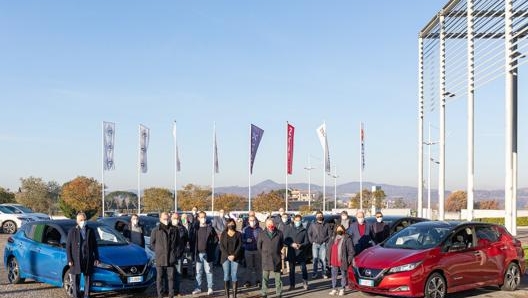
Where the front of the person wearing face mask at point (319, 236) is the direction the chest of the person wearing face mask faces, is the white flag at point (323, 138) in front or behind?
behind

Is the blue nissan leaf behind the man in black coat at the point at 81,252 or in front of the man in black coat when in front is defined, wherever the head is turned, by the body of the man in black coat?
behind

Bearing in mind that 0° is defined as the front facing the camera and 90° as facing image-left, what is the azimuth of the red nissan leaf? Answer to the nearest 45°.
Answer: approximately 45°

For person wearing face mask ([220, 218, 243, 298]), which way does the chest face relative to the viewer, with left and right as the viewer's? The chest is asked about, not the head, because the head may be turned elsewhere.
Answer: facing the viewer

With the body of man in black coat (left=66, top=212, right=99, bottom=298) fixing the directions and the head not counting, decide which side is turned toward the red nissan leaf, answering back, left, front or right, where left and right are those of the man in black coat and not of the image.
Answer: left

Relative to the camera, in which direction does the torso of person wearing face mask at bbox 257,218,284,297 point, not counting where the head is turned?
toward the camera

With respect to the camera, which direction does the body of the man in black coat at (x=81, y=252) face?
toward the camera

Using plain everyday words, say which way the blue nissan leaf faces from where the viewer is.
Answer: facing the viewer and to the right of the viewer

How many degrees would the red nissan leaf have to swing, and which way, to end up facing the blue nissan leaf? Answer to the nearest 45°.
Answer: approximately 45° to its right

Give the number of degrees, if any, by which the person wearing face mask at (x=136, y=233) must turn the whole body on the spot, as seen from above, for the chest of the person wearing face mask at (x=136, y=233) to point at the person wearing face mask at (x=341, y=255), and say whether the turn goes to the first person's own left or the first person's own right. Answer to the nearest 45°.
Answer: approximately 45° to the first person's own left
